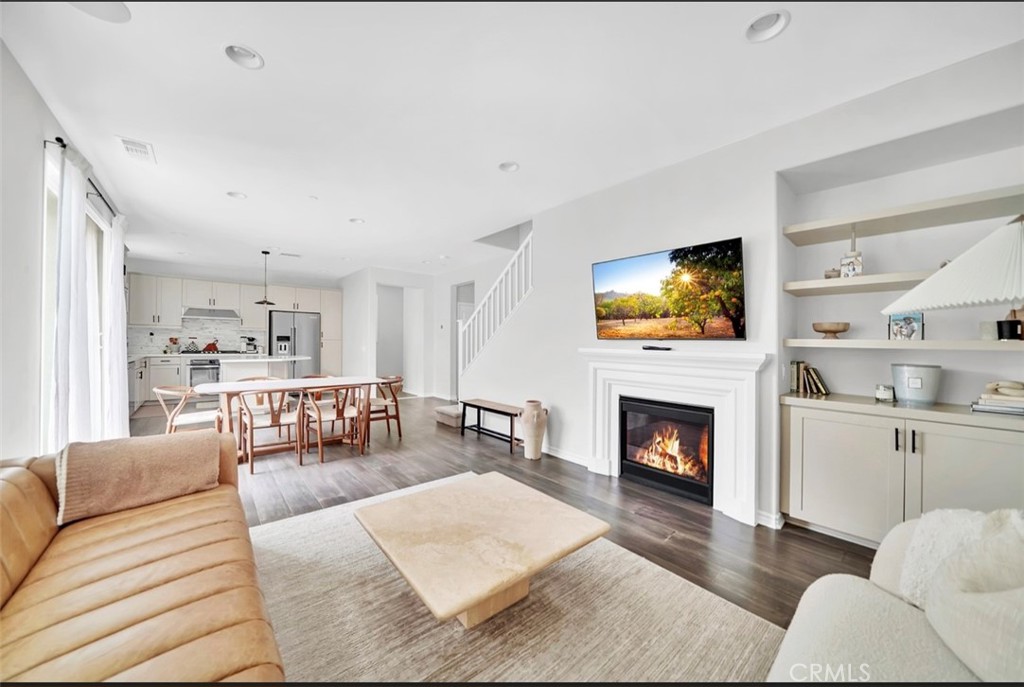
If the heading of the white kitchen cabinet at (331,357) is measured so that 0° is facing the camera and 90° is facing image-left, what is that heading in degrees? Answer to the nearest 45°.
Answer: approximately 0°

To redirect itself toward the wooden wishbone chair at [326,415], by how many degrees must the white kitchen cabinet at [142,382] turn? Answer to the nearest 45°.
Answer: approximately 90° to its right

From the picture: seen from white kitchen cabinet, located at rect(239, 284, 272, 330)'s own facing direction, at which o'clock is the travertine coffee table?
The travertine coffee table is roughly at 12 o'clock from the white kitchen cabinet.

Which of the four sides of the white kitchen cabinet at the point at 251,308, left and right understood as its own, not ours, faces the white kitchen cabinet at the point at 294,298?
left

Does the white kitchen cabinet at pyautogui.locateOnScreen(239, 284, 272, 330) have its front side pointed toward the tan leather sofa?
yes

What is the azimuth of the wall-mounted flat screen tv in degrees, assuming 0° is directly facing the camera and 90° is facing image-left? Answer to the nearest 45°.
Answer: approximately 45°

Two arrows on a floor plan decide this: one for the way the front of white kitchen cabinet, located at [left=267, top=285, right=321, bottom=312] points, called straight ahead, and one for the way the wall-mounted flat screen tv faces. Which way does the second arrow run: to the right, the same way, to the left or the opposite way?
to the right

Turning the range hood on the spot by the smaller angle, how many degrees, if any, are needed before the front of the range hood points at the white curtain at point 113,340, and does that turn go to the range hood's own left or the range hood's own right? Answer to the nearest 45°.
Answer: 0° — it already faces it
